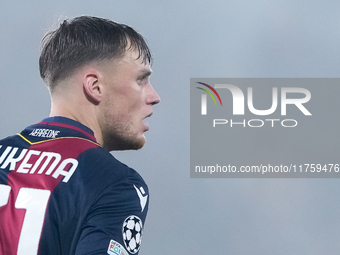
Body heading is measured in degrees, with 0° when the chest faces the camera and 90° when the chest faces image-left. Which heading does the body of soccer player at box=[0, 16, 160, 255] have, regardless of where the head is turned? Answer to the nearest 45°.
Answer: approximately 225°

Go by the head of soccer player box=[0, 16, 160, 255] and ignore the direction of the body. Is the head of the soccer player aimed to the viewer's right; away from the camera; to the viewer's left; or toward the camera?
to the viewer's right
